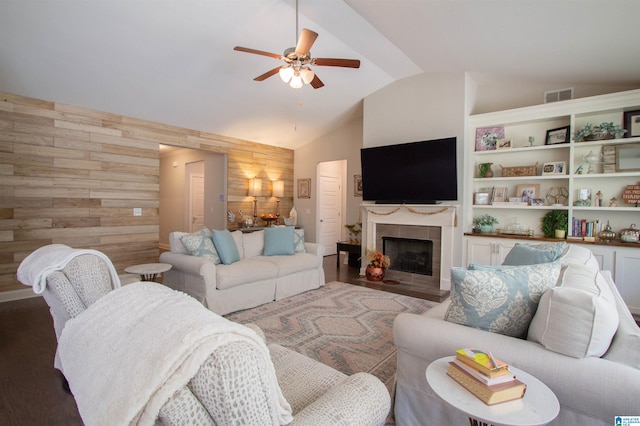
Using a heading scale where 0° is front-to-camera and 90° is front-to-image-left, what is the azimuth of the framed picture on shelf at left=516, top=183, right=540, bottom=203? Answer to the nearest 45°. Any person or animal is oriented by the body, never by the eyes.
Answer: approximately 0°

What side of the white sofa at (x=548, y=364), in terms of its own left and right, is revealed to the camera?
left

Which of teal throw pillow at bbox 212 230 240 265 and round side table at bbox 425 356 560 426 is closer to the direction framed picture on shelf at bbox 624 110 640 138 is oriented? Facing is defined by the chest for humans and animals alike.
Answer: the round side table

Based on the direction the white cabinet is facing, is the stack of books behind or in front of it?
in front

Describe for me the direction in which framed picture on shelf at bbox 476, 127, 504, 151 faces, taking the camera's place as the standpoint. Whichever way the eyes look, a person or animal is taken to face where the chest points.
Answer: facing the viewer

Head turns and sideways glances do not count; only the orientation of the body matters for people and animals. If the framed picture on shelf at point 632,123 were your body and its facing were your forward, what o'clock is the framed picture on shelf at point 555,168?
the framed picture on shelf at point 555,168 is roughly at 3 o'clock from the framed picture on shelf at point 632,123.

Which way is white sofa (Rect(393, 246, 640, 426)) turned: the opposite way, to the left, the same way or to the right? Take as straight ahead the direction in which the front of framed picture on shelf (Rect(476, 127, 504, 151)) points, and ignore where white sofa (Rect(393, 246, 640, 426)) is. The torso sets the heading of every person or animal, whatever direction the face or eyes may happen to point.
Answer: to the right

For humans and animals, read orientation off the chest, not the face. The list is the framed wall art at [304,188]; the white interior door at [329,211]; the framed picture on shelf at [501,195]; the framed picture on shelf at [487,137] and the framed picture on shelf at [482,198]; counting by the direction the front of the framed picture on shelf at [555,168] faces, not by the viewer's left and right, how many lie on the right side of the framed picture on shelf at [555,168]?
5

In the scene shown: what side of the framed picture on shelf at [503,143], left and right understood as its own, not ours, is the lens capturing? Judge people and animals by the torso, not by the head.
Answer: front

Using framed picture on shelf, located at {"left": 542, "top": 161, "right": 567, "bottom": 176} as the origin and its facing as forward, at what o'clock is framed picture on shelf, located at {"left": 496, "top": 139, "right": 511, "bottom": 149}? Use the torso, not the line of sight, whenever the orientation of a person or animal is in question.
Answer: framed picture on shelf, located at {"left": 496, "top": 139, "right": 511, "bottom": 149} is roughly at 3 o'clock from framed picture on shelf, located at {"left": 542, "top": 161, "right": 567, "bottom": 176}.

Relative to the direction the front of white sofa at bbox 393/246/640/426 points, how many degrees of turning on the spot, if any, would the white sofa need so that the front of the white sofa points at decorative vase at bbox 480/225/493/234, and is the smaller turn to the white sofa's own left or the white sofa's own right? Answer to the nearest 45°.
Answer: approximately 90° to the white sofa's own right

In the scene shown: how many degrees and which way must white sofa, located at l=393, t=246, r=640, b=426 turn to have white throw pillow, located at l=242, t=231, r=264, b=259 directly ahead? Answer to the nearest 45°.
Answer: approximately 45° to its right
